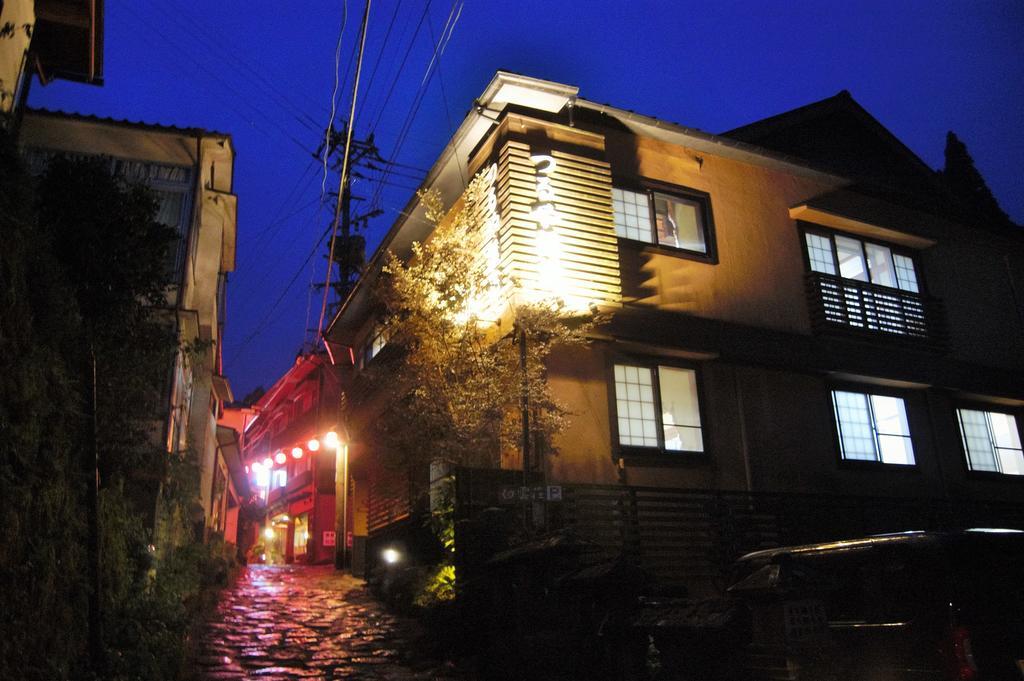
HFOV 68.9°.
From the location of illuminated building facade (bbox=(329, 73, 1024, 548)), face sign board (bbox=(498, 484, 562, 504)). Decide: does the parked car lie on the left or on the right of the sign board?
left

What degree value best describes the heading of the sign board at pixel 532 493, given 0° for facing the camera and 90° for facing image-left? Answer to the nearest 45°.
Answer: approximately 0°

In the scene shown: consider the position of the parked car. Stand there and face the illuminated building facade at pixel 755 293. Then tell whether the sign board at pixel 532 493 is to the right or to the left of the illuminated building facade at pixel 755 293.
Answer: left

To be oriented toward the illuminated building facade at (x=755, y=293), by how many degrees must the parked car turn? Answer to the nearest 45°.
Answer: approximately 45° to its right

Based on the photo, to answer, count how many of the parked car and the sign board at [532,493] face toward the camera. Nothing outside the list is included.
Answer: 1

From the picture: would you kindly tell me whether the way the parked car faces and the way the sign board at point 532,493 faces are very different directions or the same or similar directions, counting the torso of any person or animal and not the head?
very different directions

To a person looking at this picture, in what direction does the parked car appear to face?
facing away from the viewer and to the left of the viewer

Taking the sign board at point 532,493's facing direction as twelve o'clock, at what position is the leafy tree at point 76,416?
The leafy tree is roughly at 2 o'clock from the sign board.
